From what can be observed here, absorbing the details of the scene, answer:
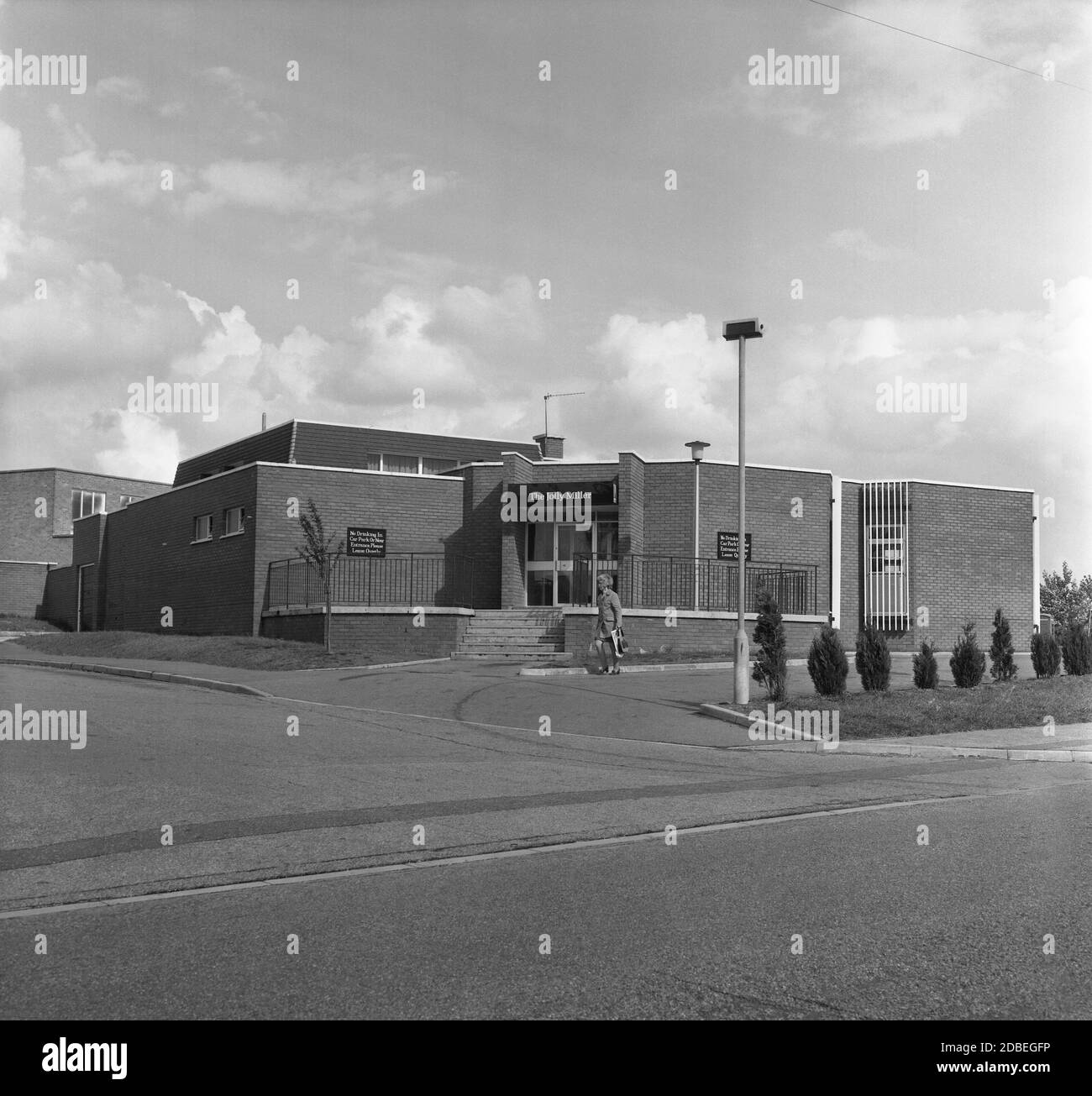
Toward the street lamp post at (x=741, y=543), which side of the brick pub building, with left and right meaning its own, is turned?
front

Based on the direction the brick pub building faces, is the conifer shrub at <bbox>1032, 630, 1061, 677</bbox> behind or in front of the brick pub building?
in front

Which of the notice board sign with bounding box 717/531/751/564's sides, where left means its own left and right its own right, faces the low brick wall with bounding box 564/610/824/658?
front

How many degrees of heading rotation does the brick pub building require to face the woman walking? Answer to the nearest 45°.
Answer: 0° — it already faces them

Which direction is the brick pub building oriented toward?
toward the camera

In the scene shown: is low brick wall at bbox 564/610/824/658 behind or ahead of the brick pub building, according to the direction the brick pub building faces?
ahead

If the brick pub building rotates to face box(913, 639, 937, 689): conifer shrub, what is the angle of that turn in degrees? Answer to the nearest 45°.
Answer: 0° — it already faces it

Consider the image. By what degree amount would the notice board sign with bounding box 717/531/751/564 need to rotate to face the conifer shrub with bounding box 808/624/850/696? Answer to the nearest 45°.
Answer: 0° — it already faces it

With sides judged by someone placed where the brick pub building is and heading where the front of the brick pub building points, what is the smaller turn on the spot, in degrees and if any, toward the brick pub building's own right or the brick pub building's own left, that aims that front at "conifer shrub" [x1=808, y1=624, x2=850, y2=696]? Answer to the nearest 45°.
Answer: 0° — it already faces it
